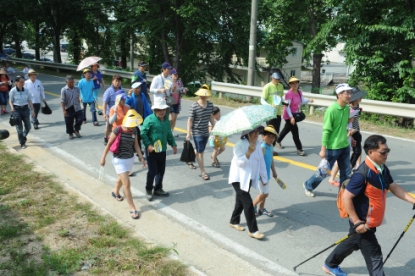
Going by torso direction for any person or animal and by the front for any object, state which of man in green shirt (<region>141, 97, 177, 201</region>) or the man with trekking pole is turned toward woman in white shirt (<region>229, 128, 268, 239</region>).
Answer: the man in green shirt

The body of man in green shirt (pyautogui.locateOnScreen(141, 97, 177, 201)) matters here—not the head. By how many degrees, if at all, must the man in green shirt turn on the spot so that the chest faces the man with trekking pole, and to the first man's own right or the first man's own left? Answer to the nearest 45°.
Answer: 0° — they already face them

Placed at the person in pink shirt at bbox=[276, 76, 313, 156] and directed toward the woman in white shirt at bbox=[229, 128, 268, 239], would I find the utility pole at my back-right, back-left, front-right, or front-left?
back-right

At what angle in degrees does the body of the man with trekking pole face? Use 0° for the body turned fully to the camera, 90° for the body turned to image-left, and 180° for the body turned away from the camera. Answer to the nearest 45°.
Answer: approximately 315°

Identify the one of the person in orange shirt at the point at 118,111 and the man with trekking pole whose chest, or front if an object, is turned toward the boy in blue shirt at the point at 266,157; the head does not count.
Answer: the person in orange shirt

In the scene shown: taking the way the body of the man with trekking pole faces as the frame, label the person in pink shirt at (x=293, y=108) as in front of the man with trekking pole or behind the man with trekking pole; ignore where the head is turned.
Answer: behind

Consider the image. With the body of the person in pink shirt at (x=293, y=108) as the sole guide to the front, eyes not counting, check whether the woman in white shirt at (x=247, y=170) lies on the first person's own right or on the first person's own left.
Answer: on the first person's own right

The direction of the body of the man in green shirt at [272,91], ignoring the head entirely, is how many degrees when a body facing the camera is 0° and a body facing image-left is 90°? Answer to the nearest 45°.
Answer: approximately 315°
